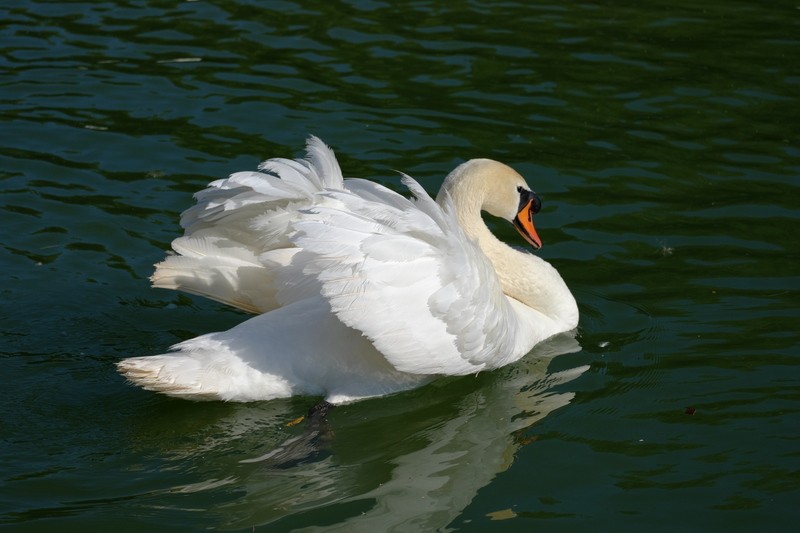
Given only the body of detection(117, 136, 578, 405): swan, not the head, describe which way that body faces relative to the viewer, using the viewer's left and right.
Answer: facing away from the viewer and to the right of the viewer
